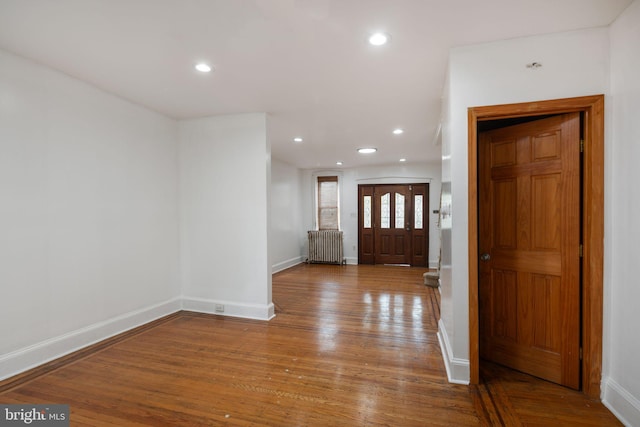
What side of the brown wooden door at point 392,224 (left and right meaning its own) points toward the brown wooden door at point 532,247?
front

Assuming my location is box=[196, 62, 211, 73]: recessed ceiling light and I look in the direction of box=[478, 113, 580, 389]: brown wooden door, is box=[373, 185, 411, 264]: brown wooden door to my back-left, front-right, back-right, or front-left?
front-left

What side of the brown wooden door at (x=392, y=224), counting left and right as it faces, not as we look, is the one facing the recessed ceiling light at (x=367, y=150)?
front

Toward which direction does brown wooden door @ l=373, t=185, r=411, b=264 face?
toward the camera

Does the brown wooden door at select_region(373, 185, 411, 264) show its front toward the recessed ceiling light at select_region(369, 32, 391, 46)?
yes

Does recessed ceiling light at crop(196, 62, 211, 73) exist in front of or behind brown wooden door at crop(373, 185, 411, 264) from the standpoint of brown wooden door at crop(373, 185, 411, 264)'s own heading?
in front
